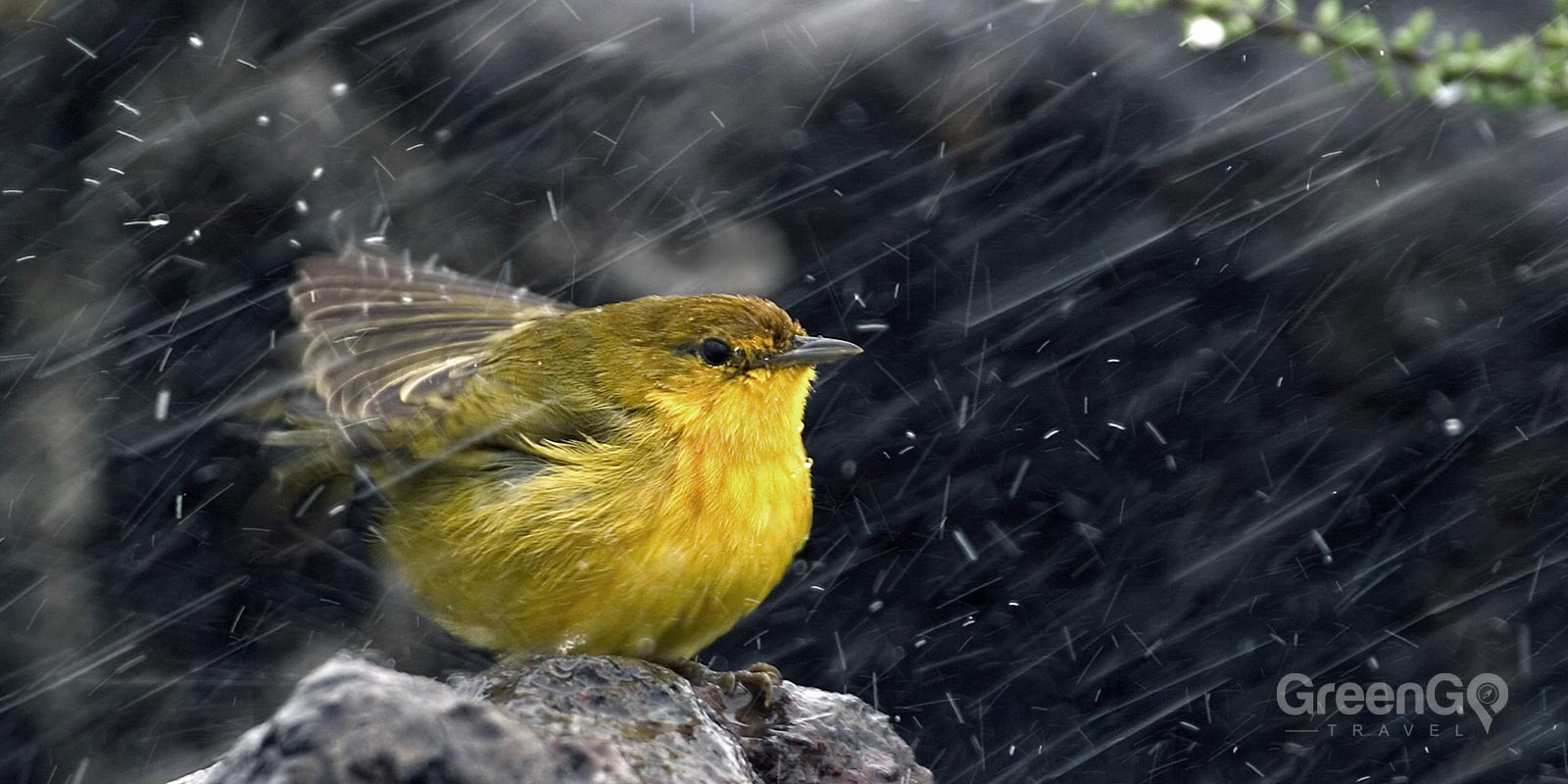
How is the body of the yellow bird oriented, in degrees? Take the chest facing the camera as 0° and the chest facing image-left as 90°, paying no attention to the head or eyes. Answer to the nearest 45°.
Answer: approximately 270°
